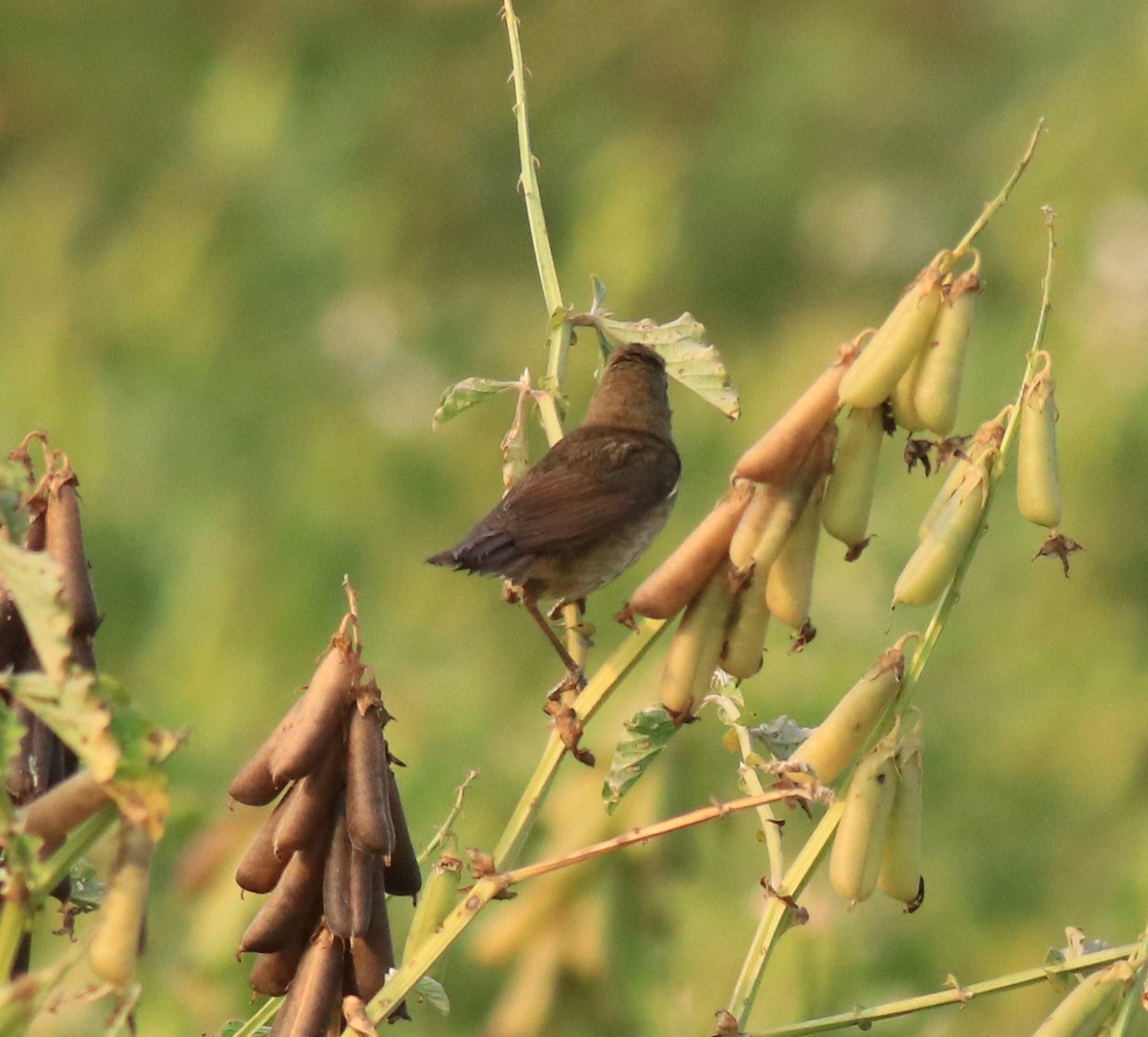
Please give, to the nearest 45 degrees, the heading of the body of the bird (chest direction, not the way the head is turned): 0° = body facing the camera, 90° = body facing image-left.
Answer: approximately 225°

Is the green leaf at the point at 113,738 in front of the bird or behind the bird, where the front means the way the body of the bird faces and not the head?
behind

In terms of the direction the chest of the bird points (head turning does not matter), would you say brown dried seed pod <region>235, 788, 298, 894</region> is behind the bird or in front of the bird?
behind

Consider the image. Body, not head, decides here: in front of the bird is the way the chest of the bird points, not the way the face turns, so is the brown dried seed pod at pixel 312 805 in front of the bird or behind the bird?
behind

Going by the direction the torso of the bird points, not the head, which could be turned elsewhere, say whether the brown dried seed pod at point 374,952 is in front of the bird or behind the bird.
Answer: behind

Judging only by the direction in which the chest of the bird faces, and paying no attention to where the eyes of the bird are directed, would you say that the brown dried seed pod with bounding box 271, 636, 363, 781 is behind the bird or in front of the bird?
behind

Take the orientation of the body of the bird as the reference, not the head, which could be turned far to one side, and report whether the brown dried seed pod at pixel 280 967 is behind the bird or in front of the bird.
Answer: behind
